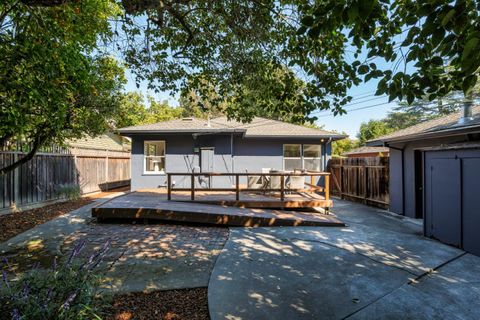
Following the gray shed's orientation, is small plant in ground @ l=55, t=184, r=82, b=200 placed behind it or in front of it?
in front

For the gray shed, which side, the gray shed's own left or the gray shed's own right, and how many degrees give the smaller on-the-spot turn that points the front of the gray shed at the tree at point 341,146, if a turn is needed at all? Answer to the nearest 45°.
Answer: approximately 135° to the gray shed's own right

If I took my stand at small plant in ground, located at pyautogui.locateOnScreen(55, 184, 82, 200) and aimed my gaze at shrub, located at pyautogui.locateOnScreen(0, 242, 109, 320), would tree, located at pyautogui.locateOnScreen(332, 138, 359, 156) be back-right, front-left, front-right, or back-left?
back-left

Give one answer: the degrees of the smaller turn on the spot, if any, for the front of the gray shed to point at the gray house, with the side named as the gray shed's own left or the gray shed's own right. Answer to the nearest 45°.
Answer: approximately 45° to the gray shed's own right

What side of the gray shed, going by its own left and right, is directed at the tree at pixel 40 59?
front

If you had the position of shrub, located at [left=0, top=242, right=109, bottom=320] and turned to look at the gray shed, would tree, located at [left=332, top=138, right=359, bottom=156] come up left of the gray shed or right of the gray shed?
left

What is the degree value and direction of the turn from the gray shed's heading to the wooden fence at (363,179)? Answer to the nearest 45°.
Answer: approximately 90° to its right

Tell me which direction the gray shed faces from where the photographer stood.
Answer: facing the viewer and to the left of the viewer

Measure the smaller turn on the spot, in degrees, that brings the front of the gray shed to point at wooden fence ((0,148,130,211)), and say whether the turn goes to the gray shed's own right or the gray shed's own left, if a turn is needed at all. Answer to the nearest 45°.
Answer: approximately 45° to the gray shed's own right

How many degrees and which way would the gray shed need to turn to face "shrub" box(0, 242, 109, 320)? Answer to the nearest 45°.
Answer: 0° — it already faces it

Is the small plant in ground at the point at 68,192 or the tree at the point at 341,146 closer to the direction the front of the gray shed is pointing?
the small plant in ground
